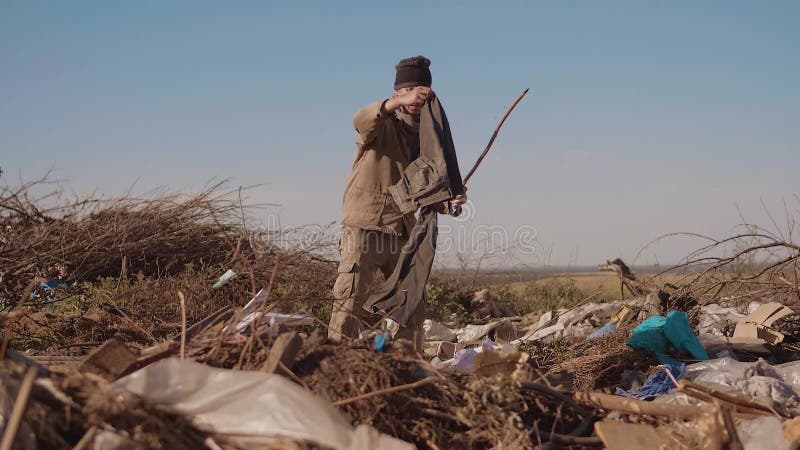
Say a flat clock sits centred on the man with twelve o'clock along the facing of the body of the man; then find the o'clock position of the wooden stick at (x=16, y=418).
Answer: The wooden stick is roughly at 2 o'clock from the man.

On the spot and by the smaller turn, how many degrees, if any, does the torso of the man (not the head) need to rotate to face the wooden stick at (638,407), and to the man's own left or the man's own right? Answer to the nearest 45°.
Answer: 0° — they already face it

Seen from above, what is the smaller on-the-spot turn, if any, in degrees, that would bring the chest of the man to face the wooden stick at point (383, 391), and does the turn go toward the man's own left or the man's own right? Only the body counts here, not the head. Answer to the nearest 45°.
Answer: approximately 45° to the man's own right

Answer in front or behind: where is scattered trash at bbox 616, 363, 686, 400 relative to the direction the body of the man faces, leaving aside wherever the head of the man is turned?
in front

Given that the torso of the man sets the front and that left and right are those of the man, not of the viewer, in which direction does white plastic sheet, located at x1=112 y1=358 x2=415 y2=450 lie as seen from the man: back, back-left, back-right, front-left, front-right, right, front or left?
front-right

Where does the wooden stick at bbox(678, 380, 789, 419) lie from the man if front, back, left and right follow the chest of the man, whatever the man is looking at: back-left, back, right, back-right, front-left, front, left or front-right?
front

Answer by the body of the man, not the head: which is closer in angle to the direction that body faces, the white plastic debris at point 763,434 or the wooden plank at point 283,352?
the white plastic debris

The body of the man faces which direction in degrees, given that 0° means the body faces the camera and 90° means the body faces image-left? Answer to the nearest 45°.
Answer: approximately 315°

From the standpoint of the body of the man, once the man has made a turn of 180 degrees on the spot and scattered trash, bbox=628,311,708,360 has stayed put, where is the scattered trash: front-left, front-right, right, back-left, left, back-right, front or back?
back-right

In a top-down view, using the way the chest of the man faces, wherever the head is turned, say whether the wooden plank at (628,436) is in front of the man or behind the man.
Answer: in front

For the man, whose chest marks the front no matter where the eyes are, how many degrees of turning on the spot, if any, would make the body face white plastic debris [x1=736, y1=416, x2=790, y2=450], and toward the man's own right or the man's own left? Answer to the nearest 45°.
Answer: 0° — they already face it
